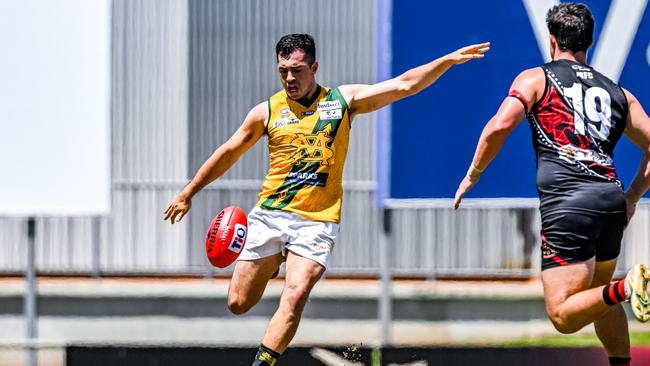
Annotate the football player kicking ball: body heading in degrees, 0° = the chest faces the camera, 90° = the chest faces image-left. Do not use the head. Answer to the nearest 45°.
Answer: approximately 0°

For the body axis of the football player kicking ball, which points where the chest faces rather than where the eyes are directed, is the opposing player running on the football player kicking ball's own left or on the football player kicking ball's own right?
on the football player kicking ball's own left

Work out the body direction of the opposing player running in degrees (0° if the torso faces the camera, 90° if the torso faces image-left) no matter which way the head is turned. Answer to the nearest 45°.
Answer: approximately 135°

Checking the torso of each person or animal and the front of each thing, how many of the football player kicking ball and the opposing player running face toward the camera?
1

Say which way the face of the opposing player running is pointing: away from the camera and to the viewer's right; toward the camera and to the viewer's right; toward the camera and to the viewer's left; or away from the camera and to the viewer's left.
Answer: away from the camera and to the viewer's left
